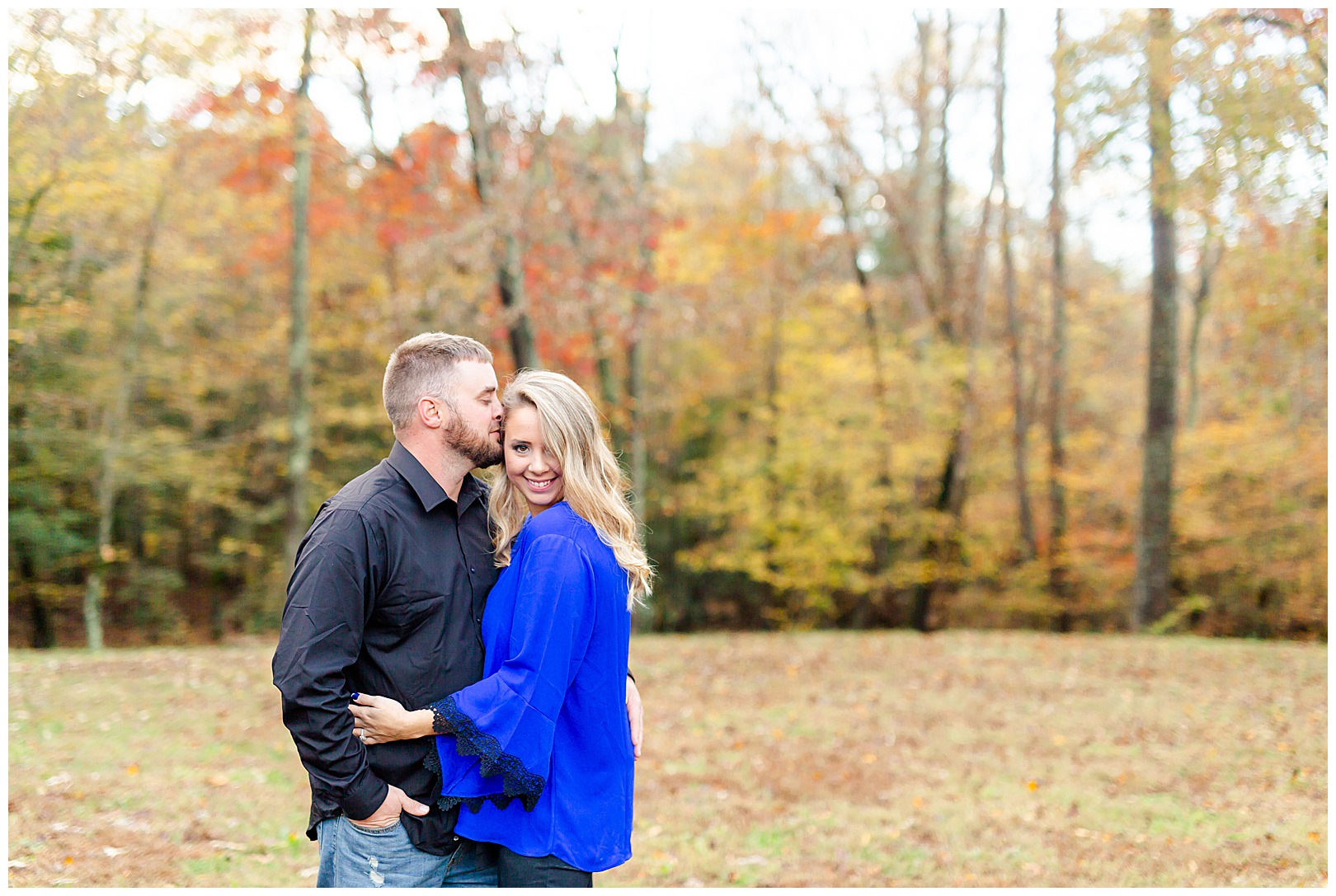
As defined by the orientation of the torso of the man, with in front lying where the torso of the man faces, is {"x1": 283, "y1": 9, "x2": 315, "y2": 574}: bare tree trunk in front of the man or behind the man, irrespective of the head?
behind

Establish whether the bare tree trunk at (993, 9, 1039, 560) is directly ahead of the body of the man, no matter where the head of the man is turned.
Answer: no

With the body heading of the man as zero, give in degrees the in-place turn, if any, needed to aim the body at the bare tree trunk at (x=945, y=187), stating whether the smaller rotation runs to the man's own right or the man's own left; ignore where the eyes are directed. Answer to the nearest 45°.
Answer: approximately 90° to the man's own left

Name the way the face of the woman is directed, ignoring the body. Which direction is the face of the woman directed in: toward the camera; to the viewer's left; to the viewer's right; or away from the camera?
toward the camera

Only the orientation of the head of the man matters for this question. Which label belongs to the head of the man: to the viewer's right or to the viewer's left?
to the viewer's right

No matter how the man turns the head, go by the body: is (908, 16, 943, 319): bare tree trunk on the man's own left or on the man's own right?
on the man's own left

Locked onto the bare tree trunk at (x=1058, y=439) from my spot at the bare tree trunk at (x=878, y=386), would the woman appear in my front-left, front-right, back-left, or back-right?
back-right

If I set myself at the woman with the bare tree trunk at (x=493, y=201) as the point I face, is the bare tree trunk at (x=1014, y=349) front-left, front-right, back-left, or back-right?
front-right

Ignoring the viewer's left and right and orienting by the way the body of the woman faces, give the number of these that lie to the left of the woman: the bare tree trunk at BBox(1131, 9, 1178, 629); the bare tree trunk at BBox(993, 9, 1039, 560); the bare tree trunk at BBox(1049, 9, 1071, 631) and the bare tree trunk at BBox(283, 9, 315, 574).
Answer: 0

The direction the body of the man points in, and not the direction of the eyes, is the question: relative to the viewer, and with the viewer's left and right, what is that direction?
facing the viewer and to the right of the viewer

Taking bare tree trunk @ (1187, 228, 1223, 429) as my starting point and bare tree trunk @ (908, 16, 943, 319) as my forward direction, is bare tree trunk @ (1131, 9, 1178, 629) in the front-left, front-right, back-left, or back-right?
front-left

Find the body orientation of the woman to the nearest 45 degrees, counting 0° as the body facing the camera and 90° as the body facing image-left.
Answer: approximately 90°

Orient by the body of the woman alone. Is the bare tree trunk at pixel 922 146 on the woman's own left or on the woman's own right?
on the woman's own right
